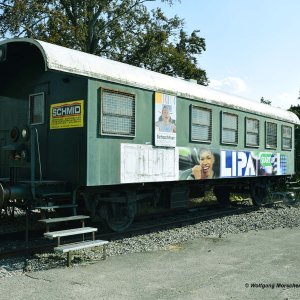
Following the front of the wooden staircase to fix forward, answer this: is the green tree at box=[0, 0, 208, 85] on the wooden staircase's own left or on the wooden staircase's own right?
on the wooden staircase's own left

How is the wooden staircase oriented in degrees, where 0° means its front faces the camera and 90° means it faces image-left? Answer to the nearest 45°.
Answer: approximately 315°
